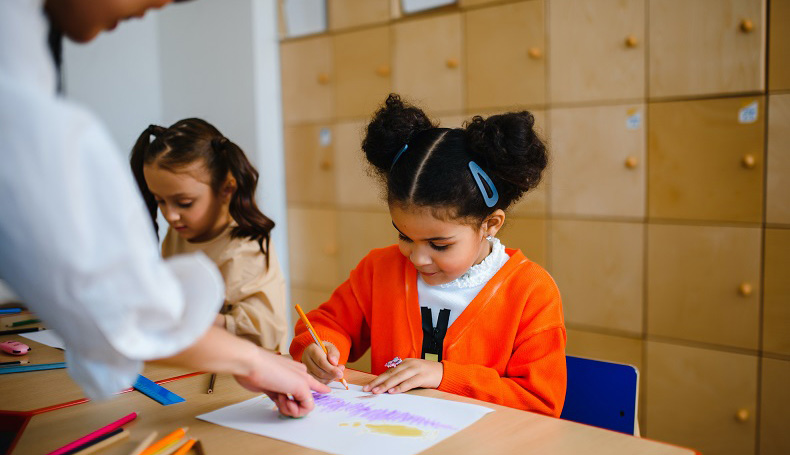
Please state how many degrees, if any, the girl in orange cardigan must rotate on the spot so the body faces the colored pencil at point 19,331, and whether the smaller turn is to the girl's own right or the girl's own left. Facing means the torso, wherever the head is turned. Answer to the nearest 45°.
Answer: approximately 45° to the girl's own right

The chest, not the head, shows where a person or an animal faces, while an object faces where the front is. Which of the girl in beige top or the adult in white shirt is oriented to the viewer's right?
the adult in white shirt

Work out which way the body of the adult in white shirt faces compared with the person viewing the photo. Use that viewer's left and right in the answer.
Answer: facing to the right of the viewer

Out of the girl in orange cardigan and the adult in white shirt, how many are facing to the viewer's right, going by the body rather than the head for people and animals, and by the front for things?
1

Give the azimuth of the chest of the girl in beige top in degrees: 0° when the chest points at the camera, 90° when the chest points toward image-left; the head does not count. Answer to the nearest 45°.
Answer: approximately 45°

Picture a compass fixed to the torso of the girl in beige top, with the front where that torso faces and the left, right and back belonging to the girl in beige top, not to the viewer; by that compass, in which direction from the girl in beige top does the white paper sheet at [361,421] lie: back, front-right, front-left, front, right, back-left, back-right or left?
front-left

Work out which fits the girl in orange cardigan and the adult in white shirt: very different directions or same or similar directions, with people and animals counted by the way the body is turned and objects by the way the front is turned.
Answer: very different directions

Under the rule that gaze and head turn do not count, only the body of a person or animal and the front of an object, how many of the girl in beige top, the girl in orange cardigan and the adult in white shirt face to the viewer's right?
1

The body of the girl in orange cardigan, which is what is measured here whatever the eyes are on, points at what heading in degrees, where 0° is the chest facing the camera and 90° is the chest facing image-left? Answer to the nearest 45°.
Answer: approximately 45°

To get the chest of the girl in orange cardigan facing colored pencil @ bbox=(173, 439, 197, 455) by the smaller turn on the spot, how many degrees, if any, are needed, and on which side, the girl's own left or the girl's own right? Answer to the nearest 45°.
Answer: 0° — they already face it

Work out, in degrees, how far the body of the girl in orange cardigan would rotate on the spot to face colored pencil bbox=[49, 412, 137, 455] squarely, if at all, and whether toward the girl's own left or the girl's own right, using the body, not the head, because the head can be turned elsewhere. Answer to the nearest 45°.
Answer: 0° — they already face it
